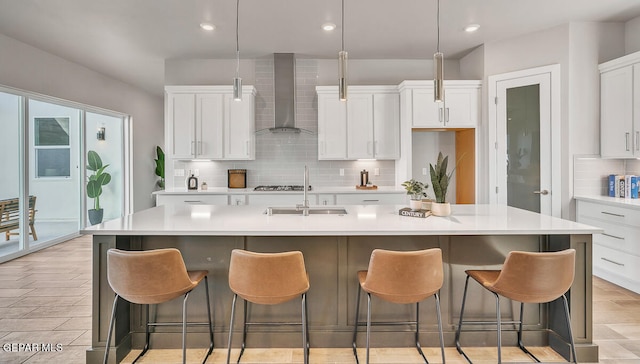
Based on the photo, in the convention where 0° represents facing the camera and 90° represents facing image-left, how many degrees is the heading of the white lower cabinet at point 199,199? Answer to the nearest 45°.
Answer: approximately 0°

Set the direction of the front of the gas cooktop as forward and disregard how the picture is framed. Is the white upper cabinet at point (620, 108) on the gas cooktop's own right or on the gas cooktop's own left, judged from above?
on the gas cooktop's own left

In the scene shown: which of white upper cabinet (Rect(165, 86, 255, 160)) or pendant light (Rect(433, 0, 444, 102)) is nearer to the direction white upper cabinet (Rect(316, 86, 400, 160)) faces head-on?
the pendant light

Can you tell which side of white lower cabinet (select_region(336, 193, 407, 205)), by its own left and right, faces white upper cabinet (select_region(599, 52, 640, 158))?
left

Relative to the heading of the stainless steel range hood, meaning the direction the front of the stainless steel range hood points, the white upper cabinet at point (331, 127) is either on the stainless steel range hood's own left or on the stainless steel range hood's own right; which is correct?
on the stainless steel range hood's own left

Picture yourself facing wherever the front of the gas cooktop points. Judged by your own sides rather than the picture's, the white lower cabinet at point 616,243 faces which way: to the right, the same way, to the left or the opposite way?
to the right

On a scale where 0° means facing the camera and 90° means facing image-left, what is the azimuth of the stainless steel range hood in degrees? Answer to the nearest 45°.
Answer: approximately 0°

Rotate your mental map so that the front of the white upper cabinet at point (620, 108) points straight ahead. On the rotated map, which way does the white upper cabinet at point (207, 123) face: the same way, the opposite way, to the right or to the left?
to the left

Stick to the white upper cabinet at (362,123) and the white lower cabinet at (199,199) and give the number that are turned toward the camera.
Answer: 2
